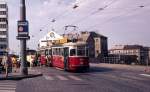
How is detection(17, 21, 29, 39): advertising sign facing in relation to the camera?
toward the camera

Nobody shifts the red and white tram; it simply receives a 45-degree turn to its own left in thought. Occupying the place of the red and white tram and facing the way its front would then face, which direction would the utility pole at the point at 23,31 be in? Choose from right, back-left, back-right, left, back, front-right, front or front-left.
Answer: back-right

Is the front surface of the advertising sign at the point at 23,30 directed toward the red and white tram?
no

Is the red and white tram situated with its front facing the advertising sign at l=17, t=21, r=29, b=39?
no
